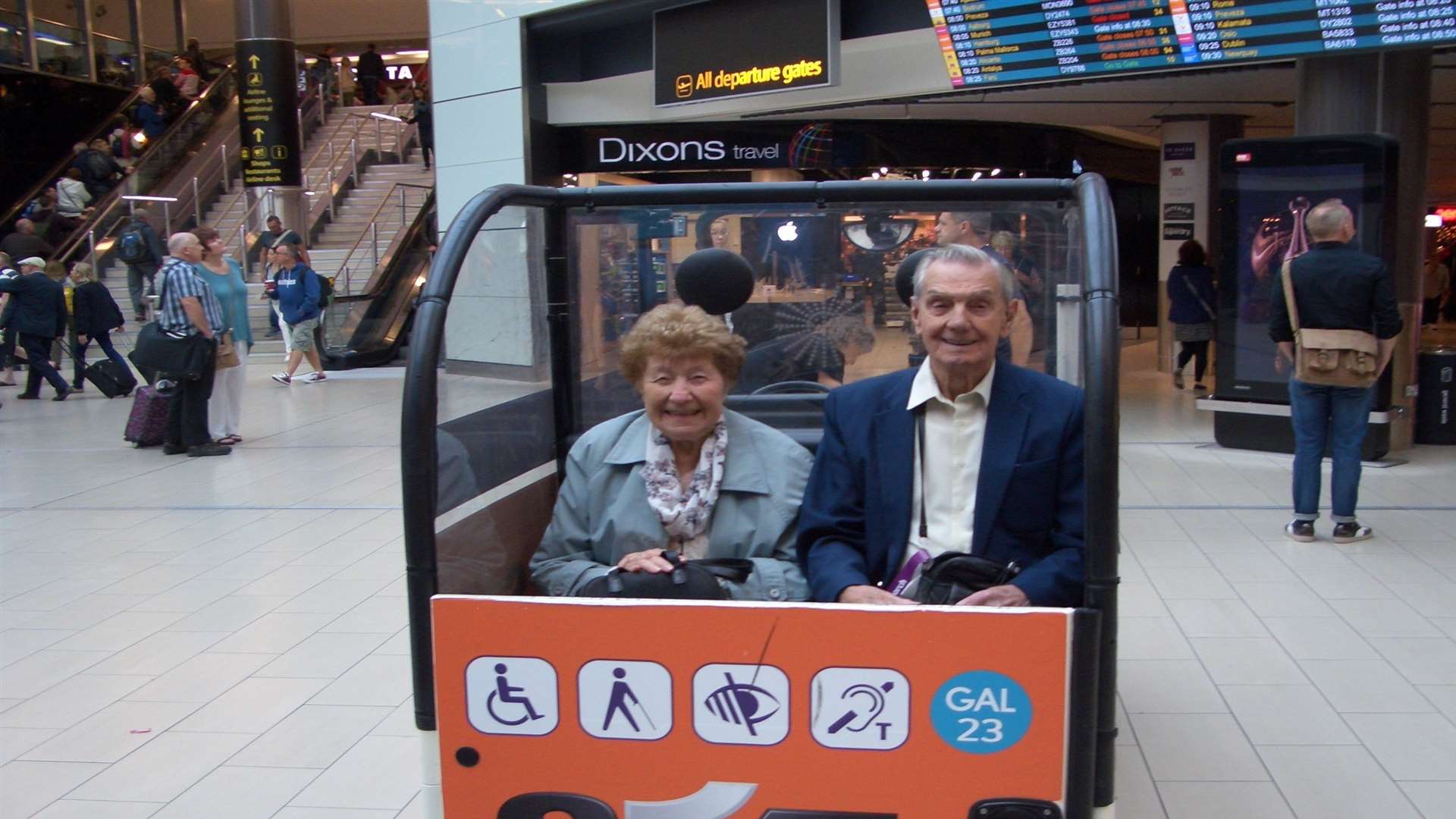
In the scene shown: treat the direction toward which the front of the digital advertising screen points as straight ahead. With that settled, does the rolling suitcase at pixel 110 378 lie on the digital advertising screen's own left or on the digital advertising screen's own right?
on the digital advertising screen's own right

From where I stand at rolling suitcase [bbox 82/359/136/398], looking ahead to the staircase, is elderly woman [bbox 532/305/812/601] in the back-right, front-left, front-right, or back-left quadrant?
back-right

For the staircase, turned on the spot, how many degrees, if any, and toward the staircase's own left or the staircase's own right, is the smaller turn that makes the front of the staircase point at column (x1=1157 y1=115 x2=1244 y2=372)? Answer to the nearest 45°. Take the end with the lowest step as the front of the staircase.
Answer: approximately 45° to the staircase's own left

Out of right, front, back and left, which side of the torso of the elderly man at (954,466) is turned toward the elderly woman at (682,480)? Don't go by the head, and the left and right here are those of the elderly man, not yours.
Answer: right

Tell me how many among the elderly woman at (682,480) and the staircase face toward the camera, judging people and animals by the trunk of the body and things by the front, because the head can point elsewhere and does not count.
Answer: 2

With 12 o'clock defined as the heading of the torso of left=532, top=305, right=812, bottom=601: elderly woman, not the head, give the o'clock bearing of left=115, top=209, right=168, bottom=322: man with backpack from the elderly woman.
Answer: The man with backpack is roughly at 5 o'clock from the elderly woman.

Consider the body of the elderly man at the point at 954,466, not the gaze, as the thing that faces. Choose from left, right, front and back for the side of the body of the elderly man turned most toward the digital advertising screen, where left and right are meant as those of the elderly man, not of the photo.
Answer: back

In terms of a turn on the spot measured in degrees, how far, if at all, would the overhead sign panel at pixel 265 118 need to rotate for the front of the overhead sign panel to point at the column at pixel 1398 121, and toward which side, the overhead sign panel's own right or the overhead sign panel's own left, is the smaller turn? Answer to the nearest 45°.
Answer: approximately 45° to the overhead sign panel's own left

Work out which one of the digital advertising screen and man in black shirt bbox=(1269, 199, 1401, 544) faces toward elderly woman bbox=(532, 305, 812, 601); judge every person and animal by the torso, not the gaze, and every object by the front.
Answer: the digital advertising screen

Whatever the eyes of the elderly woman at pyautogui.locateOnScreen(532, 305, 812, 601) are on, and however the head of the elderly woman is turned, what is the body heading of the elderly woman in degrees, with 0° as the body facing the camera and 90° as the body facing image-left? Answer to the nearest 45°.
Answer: approximately 0°

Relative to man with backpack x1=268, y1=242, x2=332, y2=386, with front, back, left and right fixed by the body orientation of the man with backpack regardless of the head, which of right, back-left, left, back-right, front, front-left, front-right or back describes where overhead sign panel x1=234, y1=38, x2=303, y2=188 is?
back-right
